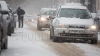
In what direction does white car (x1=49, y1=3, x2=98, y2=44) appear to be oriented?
toward the camera
